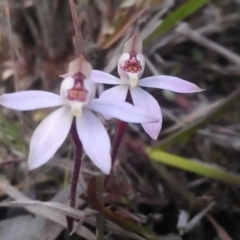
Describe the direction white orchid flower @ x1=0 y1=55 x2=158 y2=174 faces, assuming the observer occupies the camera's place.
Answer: facing the viewer

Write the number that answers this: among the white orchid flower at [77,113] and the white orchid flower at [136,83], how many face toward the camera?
2

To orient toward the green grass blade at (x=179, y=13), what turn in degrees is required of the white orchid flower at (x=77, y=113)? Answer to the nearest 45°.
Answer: approximately 135° to its left

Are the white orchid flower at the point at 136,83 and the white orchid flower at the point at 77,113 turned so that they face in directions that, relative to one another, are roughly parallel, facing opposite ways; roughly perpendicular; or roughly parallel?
roughly parallel

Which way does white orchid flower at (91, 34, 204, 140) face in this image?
toward the camera
